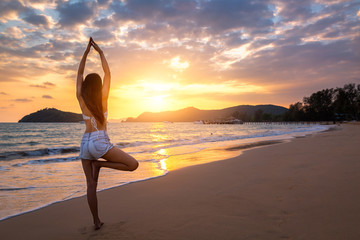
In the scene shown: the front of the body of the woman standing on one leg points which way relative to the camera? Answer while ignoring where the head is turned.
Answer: away from the camera

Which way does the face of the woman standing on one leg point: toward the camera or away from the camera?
away from the camera
